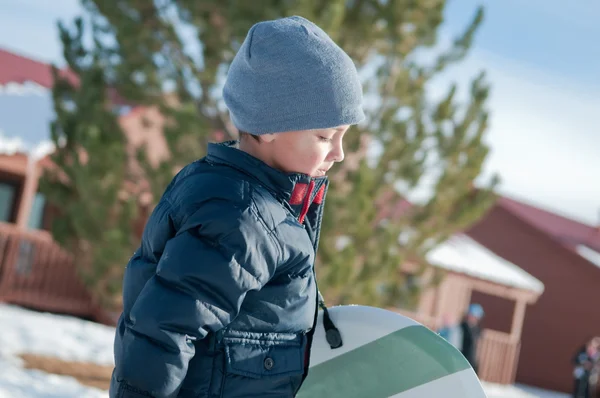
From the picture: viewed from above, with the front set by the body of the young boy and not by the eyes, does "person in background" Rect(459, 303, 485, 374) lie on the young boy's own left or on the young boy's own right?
on the young boy's own left

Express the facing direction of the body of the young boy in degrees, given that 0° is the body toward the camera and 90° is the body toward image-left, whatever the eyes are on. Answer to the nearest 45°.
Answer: approximately 270°

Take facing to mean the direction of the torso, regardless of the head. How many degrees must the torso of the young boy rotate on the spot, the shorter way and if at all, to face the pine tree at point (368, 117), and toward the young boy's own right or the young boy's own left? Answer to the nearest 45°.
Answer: approximately 90° to the young boy's own left

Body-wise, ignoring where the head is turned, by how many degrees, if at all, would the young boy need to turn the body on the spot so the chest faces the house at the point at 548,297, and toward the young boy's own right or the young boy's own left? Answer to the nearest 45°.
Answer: approximately 45° to the young boy's own left

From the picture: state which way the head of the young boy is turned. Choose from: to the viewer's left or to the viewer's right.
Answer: to the viewer's right

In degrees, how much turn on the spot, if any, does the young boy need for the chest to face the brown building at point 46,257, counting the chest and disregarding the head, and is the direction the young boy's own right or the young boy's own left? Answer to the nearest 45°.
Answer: approximately 90° to the young boy's own left
